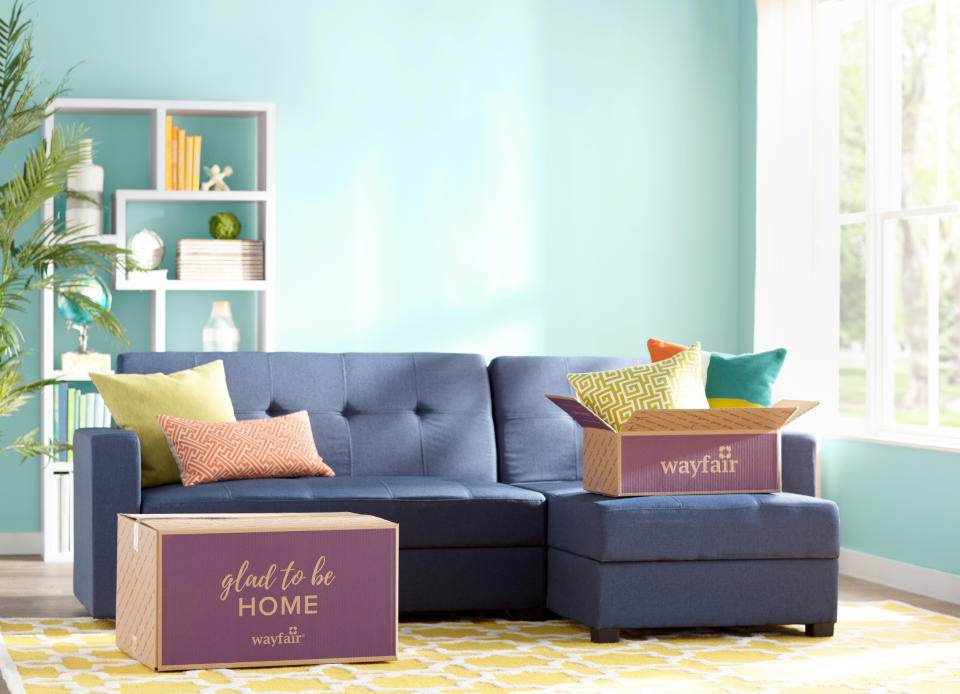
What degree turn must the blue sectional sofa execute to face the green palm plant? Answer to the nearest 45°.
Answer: approximately 135° to its right

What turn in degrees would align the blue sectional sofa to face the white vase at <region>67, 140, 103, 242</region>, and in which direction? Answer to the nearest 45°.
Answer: approximately 135° to its right

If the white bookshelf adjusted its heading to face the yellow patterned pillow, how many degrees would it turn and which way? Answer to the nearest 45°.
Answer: approximately 45° to its left

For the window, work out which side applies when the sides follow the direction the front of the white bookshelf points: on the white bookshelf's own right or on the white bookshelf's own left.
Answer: on the white bookshelf's own left

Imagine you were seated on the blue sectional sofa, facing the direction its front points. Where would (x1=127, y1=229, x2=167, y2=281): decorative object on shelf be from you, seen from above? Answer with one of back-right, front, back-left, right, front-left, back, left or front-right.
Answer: back-right

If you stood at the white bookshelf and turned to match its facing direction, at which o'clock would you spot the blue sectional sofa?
The blue sectional sofa is roughly at 11 o'clock from the white bookshelf.

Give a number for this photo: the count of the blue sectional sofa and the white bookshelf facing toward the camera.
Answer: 2

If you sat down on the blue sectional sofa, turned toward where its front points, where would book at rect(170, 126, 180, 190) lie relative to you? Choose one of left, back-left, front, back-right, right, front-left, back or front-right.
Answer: back-right

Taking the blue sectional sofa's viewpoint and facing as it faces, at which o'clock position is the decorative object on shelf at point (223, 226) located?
The decorative object on shelf is roughly at 5 o'clock from the blue sectional sofa.

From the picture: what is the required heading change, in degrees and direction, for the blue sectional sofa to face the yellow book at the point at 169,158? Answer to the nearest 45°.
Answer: approximately 135° to its right

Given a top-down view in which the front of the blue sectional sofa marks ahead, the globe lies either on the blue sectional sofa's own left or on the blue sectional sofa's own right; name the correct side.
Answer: on the blue sectional sofa's own right
